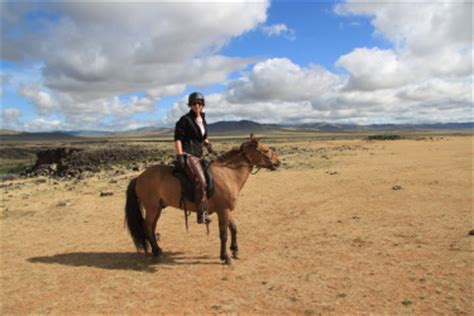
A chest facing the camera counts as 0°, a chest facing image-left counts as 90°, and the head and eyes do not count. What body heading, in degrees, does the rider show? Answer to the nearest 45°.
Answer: approximately 315°

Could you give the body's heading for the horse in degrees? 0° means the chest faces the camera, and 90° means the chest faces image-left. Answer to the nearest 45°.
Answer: approximately 270°
